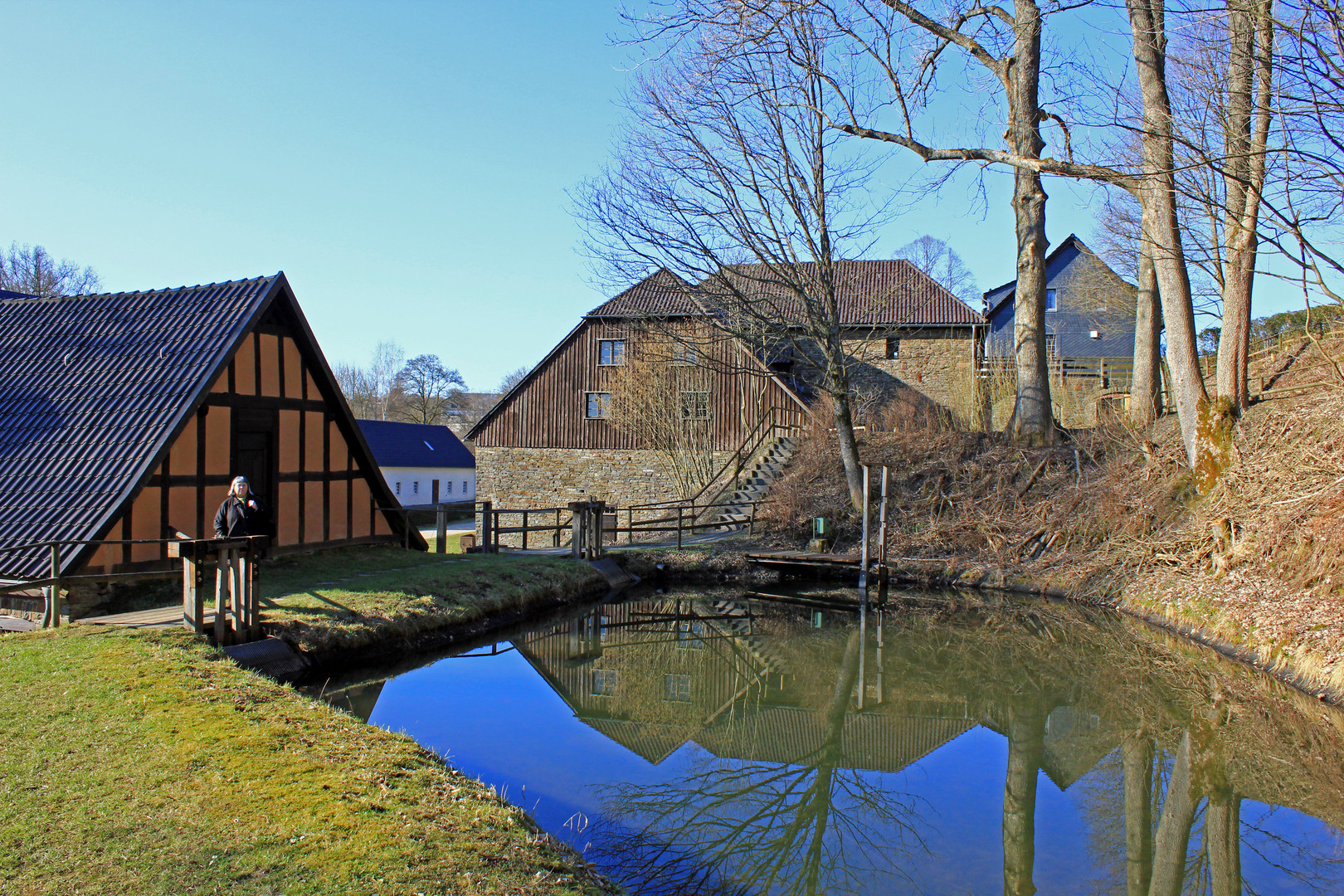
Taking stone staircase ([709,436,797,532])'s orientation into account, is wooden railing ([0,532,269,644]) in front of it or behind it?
in front

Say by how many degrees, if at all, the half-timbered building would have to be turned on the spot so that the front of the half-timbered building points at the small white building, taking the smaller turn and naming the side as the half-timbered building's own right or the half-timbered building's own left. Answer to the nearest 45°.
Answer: approximately 135° to the half-timbered building's own left

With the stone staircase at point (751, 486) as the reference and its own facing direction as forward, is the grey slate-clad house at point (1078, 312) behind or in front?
behind

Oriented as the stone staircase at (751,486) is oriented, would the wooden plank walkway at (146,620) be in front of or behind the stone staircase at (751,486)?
in front

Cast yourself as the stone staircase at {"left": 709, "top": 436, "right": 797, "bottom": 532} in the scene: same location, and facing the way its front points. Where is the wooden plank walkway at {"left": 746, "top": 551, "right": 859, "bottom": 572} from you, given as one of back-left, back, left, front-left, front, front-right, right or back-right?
front-left

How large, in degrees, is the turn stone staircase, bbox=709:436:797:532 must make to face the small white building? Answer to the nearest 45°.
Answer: approximately 90° to its right

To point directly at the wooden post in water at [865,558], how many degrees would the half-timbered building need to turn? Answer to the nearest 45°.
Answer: approximately 45° to its left

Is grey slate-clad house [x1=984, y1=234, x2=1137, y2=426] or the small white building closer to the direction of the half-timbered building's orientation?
the grey slate-clad house

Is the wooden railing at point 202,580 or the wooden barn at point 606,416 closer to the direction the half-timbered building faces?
the wooden railing

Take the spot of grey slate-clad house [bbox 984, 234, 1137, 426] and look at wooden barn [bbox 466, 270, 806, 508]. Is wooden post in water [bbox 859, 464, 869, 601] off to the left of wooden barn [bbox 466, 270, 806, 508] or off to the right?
left

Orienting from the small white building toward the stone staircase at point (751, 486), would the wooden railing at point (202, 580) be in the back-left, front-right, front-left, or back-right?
front-right

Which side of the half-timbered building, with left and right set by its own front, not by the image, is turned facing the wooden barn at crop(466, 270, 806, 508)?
left

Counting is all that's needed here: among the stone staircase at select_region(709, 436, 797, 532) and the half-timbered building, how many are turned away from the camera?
0

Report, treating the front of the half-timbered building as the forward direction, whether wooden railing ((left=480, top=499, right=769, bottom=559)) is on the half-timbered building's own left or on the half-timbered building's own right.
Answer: on the half-timbered building's own left

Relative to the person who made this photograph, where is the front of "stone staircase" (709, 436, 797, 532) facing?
facing the viewer and to the left of the viewer

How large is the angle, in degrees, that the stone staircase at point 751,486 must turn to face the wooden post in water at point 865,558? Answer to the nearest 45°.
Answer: approximately 45° to its left

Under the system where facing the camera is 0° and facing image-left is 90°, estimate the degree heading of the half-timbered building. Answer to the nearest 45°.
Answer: approximately 315°
